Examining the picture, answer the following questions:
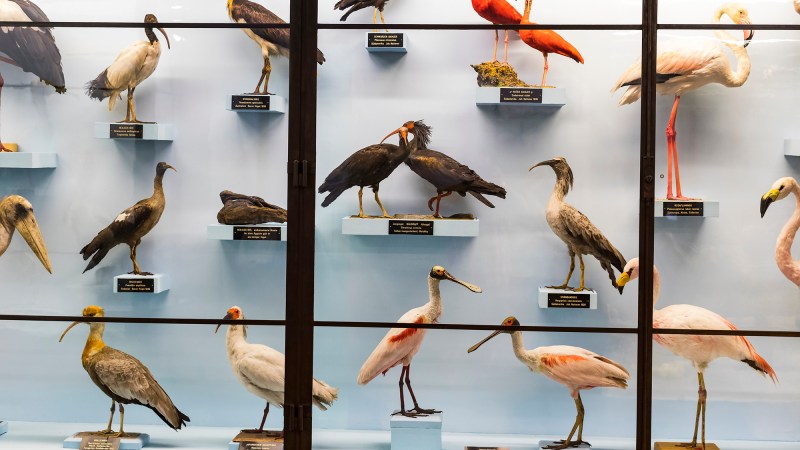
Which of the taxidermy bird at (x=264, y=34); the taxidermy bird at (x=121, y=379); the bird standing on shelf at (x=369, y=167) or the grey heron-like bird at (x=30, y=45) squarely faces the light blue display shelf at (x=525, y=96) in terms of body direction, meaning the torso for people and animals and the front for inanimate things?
the bird standing on shelf

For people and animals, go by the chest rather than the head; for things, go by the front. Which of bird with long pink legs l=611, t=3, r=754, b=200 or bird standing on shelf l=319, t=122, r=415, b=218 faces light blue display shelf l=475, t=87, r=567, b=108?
the bird standing on shelf

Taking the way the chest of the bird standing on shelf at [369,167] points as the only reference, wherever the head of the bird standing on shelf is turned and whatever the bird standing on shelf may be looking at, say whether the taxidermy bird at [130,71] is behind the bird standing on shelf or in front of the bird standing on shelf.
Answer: behind

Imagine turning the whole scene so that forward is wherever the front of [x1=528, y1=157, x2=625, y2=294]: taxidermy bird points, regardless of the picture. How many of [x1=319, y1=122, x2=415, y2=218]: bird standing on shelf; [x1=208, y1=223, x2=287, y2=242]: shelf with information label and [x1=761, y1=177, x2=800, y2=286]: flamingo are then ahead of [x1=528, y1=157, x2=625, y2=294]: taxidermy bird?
2

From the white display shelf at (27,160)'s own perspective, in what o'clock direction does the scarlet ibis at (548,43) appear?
The scarlet ibis is roughly at 10 o'clock from the white display shelf.

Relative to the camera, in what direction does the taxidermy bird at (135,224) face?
facing to the right of the viewer

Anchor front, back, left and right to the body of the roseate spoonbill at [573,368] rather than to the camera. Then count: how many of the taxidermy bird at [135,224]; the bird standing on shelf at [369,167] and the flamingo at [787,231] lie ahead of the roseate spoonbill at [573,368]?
2

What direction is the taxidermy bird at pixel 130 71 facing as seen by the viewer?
to the viewer's right

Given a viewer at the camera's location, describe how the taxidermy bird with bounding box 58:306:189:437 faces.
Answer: facing to the left of the viewer

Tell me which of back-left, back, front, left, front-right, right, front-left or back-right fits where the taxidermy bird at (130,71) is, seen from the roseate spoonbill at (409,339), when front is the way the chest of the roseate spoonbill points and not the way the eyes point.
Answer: back

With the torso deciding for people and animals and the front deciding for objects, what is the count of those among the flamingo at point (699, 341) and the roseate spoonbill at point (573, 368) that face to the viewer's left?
2

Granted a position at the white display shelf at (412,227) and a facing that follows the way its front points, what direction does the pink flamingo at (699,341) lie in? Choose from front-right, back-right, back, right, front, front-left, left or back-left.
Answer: left

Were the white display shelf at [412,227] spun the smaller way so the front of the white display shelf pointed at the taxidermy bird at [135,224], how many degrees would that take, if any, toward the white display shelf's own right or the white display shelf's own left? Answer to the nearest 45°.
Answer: approximately 90° to the white display shelf's own right
